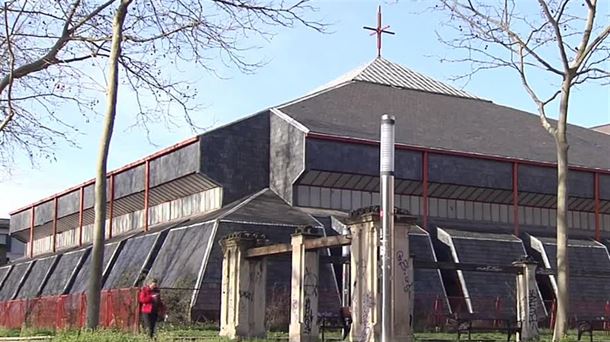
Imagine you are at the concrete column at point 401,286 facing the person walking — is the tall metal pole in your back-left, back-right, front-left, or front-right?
back-left

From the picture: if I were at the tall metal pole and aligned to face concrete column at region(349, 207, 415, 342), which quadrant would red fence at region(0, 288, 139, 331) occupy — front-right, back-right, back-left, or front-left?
front-left
